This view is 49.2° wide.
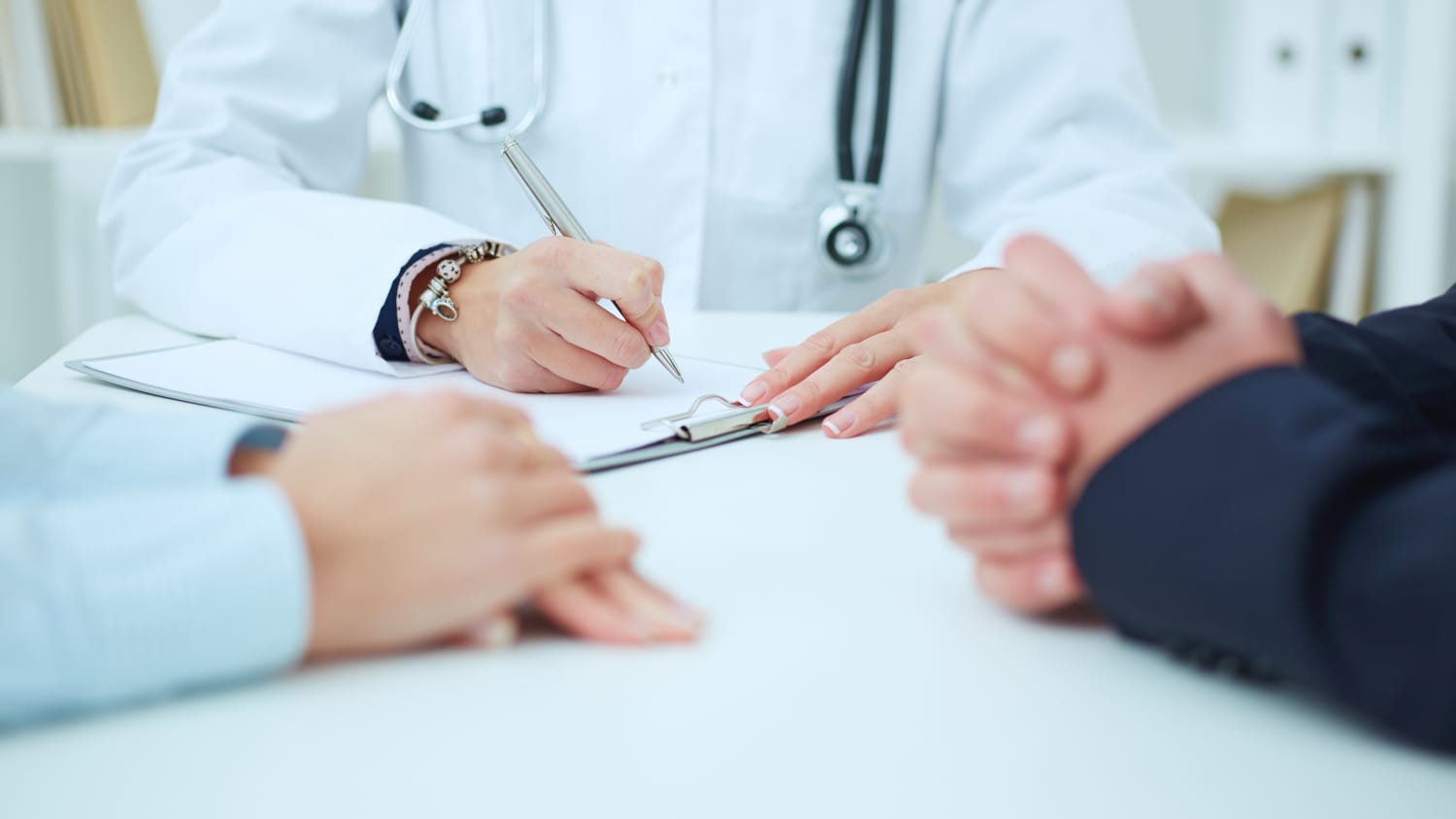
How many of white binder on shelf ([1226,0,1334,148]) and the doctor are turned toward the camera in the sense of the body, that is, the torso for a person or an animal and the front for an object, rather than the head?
2

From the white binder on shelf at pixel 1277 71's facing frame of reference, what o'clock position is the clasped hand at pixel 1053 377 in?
The clasped hand is roughly at 12 o'clock from the white binder on shelf.

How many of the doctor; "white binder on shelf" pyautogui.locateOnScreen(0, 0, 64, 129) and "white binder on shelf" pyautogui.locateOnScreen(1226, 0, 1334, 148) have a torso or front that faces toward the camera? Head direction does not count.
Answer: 3

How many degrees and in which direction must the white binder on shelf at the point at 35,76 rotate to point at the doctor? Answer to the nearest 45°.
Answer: approximately 45° to its left

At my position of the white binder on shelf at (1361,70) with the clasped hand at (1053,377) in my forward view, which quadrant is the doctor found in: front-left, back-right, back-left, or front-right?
front-right

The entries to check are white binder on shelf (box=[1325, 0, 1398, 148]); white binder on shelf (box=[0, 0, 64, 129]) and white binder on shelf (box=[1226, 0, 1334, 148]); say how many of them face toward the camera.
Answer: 3

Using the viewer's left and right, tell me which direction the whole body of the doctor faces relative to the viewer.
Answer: facing the viewer

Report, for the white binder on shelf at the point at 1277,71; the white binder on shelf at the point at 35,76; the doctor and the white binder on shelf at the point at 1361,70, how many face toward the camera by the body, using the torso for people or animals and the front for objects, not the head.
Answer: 4

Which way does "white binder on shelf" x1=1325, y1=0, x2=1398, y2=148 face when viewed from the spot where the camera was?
facing the viewer

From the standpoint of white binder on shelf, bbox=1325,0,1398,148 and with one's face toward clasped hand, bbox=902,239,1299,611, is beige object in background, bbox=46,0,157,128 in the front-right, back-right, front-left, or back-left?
front-right

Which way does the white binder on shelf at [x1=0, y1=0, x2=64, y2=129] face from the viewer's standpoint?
toward the camera

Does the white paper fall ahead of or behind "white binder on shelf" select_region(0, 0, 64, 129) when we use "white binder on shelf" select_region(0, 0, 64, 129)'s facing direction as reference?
ahead

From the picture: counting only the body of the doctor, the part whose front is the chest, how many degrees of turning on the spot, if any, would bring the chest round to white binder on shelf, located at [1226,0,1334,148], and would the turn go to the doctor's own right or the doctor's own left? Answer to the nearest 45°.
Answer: approximately 135° to the doctor's own left
